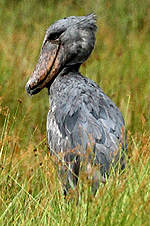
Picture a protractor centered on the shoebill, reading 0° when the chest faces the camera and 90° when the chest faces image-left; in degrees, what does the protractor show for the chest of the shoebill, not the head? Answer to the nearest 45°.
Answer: approximately 90°
